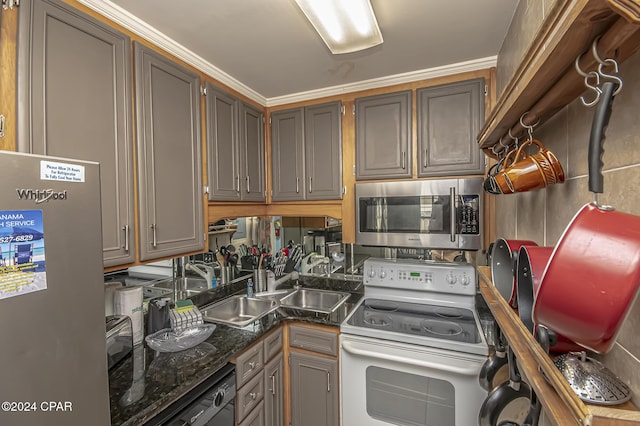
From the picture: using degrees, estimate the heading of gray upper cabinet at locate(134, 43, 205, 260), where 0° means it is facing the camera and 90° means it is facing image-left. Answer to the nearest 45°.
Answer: approximately 315°

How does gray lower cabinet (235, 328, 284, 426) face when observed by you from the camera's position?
facing the viewer and to the right of the viewer

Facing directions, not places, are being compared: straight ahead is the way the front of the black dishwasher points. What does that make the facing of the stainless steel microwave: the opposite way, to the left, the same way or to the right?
to the right

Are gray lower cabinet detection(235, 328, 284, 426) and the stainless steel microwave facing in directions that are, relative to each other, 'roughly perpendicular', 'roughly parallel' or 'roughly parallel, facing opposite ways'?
roughly perpendicular

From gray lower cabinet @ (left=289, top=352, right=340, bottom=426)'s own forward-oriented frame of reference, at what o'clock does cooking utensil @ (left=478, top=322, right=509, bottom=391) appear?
The cooking utensil is roughly at 9 o'clock from the gray lower cabinet.

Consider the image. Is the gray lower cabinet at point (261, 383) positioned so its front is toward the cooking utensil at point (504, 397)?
yes

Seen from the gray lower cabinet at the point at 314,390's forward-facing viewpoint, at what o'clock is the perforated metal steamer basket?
The perforated metal steamer basket is roughly at 10 o'clock from the gray lower cabinet.

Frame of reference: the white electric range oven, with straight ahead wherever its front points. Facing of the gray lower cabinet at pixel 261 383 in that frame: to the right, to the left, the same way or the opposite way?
to the left

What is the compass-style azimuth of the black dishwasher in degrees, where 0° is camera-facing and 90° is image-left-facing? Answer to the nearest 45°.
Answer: approximately 315°

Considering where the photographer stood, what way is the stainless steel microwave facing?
facing the viewer

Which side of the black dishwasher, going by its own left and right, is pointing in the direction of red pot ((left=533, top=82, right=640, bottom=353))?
front

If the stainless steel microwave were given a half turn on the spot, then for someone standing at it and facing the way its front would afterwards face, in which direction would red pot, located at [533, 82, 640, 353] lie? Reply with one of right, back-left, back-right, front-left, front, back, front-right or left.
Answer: back

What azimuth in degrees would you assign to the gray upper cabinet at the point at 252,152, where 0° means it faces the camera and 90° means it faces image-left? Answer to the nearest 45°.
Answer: approximately 315°

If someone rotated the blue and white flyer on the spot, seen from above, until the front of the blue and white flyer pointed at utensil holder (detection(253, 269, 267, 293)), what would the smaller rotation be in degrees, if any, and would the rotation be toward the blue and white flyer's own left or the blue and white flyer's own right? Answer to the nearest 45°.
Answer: approximately 90° to the blue and white flyer's own left

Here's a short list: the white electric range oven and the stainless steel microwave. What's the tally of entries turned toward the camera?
2
